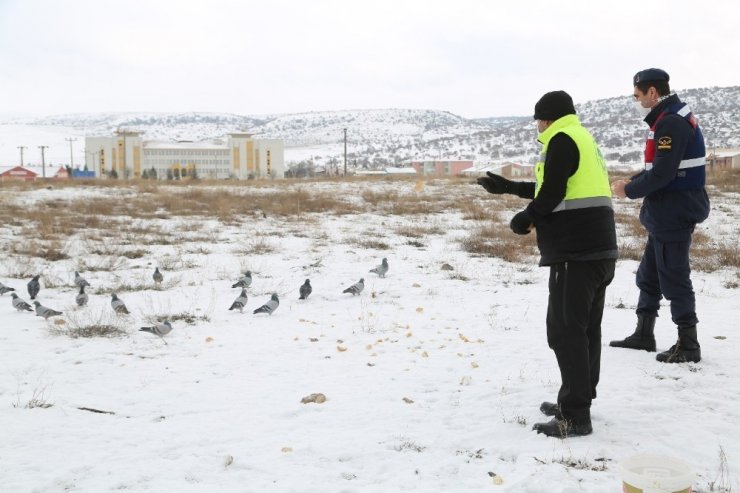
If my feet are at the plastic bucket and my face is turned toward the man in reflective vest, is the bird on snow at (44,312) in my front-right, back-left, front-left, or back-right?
front-left

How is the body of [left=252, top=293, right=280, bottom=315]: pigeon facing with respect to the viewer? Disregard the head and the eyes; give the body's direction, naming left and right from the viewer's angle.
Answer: facing to the right of the viewer

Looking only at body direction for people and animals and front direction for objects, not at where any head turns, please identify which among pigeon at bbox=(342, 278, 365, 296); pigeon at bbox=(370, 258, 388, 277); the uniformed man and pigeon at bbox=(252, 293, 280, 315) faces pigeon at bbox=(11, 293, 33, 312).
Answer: the uniformed man

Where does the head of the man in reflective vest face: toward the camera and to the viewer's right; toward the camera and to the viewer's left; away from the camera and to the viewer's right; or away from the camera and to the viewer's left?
away from the camera and to the viewer's left

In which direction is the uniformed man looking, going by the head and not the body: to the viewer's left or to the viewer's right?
to the viewer's left
